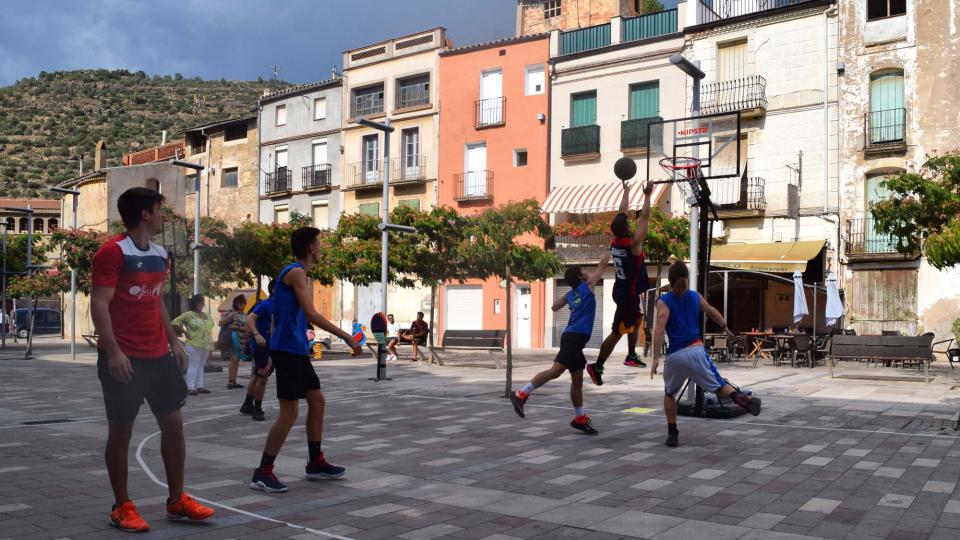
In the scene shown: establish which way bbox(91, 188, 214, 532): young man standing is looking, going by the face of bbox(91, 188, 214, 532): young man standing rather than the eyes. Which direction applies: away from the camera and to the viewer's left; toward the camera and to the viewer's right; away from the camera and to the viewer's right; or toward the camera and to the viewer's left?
away from the camera and to the viewer's right

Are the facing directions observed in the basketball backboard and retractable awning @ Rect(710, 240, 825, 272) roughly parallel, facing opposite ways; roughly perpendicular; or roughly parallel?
roughly parallel

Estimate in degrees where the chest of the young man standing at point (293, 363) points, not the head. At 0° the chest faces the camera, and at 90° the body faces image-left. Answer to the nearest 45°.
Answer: approximately 270°

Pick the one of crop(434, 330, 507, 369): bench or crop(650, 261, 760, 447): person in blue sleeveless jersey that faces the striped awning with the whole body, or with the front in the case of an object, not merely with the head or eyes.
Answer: the person in blue sleeveless jersey

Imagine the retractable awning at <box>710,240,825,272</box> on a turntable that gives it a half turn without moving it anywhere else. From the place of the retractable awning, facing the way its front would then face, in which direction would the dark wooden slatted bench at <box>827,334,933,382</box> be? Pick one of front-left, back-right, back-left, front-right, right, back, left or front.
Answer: back-right

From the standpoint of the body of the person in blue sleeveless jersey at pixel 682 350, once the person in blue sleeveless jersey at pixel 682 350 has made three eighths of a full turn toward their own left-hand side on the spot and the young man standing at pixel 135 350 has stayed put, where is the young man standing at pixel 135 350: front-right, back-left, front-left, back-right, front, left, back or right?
front

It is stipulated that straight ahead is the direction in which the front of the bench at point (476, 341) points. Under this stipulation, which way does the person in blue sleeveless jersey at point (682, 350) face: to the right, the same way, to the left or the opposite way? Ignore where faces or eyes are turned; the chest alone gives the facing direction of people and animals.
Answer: the opposite way

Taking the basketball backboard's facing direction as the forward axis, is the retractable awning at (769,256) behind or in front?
behind

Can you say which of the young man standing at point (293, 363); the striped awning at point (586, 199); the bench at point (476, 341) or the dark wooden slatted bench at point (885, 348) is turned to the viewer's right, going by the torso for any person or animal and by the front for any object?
the young man standing

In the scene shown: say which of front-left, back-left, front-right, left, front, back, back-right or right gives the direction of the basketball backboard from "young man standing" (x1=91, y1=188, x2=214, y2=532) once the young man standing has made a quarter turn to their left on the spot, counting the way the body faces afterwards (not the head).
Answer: front

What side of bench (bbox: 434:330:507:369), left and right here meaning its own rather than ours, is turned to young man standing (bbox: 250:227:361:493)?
front

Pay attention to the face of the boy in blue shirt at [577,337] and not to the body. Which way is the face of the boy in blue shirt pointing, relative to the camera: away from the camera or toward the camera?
away from the camera

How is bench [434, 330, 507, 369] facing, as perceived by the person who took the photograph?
facing the viewer

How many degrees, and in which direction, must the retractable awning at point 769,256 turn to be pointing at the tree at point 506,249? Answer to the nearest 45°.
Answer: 0° — it already faces it

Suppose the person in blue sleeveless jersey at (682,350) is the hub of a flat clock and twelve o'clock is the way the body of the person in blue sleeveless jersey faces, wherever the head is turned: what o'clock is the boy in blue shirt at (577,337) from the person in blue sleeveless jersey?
The boy in blue shirt is roughly at 10 o'clock from the person in blue sleeveless jersey.

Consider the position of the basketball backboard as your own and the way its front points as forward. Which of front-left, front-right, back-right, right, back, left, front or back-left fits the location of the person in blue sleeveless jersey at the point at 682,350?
front-left
